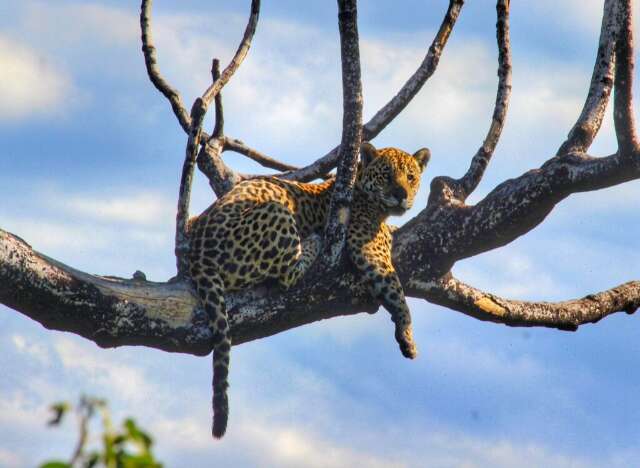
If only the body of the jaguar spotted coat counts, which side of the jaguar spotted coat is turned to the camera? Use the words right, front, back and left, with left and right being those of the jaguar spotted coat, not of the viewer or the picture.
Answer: right

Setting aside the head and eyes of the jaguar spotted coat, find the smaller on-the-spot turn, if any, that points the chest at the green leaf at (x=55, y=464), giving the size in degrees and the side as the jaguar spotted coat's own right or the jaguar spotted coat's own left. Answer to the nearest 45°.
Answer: approximately 90° to the jaguar spotted coat's own right
